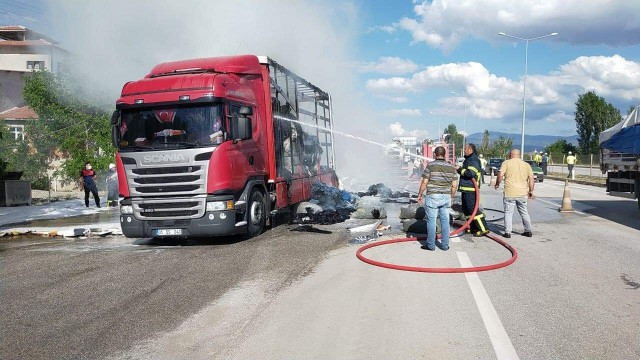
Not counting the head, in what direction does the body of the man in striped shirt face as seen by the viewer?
away from the camera

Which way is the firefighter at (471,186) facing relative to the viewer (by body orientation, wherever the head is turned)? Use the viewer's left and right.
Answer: facing to the left of the viewer

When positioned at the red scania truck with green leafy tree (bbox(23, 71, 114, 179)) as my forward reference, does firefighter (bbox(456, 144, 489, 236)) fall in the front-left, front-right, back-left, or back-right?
back-right

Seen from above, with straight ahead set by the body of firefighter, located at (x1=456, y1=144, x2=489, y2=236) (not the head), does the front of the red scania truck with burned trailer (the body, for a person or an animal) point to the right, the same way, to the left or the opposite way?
to the left

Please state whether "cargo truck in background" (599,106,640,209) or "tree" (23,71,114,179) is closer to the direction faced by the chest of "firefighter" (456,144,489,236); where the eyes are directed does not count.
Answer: the tree

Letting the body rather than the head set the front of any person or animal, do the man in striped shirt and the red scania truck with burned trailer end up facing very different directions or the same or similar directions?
very different directions

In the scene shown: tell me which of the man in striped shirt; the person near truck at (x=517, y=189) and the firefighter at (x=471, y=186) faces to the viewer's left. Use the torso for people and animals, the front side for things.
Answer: the firefighter

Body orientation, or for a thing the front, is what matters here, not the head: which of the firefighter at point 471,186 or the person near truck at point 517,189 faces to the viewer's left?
the firefighter
